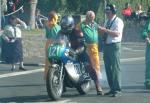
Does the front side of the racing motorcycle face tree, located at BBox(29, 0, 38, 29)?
no

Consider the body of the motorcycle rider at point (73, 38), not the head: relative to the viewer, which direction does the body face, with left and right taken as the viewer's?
facing the viewer and to the left of the viewer

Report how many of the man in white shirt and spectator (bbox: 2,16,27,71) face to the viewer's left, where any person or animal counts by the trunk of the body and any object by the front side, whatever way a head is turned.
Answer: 1

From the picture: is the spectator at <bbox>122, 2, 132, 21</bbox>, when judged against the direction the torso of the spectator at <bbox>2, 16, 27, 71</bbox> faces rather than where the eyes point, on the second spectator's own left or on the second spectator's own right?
on the second spectator's own left

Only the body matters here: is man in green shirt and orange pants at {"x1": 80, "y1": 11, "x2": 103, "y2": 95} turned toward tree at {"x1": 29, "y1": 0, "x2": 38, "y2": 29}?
no

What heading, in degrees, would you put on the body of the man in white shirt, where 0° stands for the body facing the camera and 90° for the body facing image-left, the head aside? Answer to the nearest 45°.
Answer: approximately 90°

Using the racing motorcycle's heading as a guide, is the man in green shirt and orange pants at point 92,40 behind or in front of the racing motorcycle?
behind

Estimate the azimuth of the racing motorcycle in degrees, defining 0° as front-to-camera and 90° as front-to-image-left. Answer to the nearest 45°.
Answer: approximately 45°

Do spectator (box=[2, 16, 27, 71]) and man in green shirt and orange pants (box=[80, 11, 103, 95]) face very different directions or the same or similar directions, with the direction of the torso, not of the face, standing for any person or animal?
same or similar directions

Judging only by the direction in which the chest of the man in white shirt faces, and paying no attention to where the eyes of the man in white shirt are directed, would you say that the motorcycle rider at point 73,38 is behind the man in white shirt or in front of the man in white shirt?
in front
